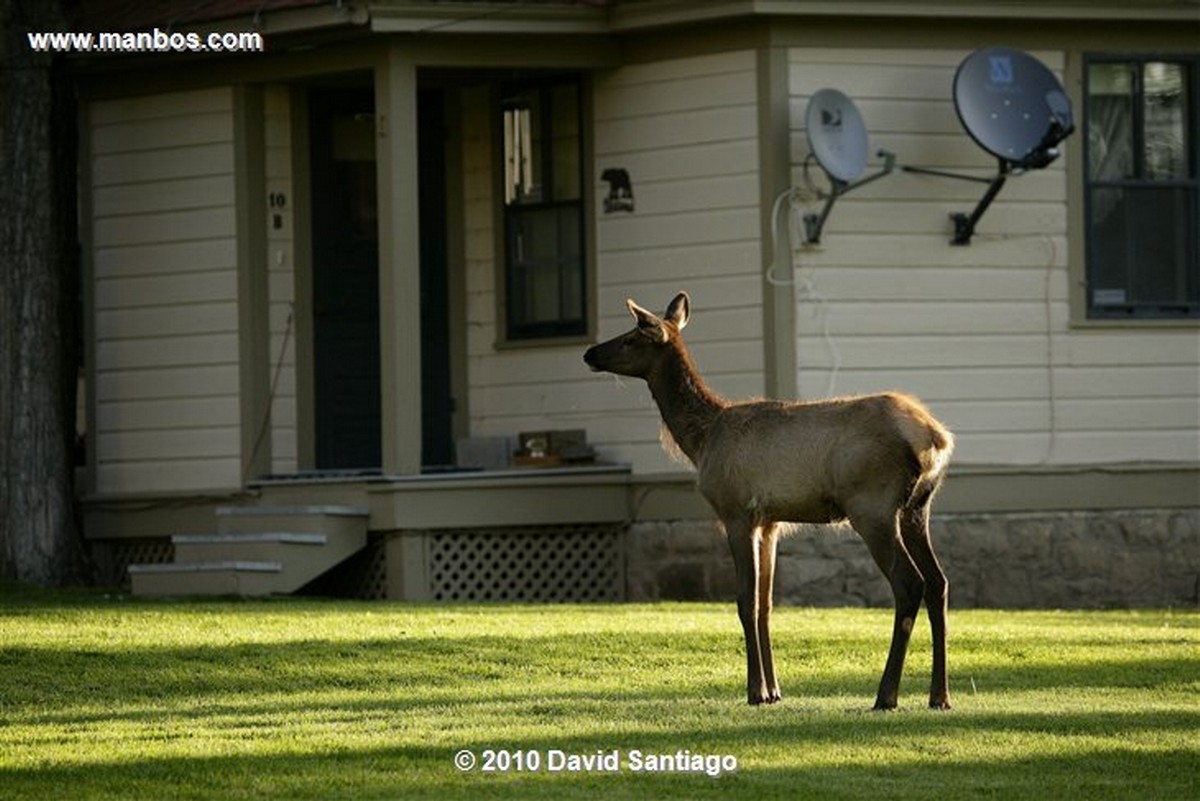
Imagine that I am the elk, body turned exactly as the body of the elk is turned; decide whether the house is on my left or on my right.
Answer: on my right

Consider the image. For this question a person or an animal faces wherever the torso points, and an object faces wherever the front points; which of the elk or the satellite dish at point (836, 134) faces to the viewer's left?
the elk

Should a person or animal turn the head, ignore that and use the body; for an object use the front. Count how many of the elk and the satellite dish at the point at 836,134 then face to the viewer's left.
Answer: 1

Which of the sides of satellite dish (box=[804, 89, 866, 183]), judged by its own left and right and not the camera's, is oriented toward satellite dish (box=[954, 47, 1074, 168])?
front

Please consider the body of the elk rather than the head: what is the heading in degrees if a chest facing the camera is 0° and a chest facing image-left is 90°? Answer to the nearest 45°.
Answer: approximately 90°

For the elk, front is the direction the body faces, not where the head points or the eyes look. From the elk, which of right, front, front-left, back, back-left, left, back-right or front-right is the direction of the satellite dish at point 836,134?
right

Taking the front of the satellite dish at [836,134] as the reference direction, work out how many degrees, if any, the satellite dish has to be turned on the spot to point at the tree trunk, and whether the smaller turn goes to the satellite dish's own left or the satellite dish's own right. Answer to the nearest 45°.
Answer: approximately 135° to the satellite dish's own right

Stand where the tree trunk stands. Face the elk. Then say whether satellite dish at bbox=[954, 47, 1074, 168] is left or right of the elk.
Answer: left

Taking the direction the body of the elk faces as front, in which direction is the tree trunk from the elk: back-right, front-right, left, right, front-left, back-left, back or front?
front-right
